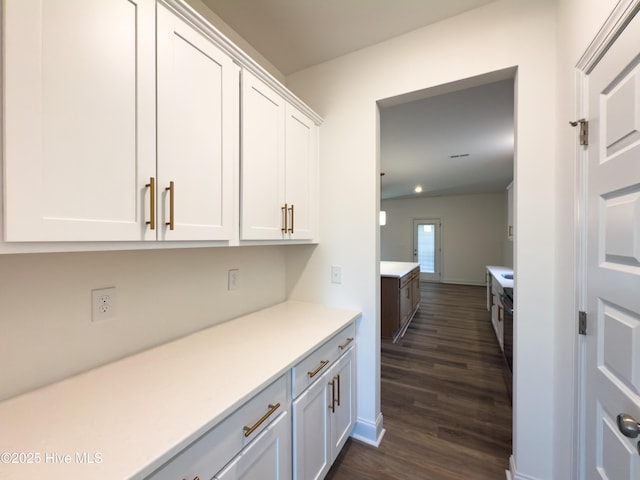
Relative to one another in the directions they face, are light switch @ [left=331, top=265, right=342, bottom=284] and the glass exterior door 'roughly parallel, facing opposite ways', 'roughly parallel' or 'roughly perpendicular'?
roughly parallel

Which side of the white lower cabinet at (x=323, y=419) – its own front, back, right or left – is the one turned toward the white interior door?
front

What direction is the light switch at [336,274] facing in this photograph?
toward the camera

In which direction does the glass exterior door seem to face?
toward the camera

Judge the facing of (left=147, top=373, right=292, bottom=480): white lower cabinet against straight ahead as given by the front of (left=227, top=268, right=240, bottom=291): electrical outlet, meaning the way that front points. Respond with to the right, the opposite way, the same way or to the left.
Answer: the same way

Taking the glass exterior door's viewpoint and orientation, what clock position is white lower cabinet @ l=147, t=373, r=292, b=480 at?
The white lower cabinet is roughly at 12 o'clock from the glass exterior door.

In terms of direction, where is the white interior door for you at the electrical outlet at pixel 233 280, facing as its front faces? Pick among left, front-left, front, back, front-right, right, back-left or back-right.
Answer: front

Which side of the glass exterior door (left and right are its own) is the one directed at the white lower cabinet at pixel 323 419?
front

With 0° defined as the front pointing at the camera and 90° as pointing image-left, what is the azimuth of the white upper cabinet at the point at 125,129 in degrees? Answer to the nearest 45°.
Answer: approximately 315°

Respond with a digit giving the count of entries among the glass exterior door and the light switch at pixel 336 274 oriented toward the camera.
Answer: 2

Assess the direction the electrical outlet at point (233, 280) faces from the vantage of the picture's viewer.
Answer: facing the viewer and to the right of the viewer

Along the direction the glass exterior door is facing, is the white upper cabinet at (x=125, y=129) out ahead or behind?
ahead

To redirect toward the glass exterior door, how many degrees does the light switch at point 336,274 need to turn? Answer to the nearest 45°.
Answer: approximately 135° to its left

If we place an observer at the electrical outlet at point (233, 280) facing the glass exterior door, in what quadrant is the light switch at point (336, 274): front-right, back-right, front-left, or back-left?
front-right
